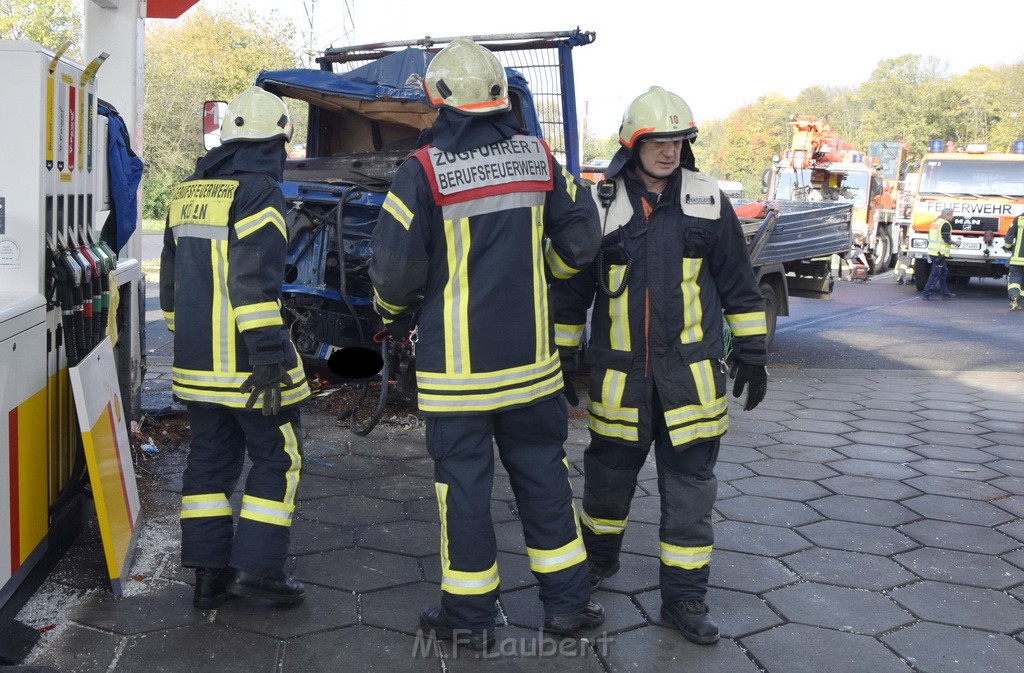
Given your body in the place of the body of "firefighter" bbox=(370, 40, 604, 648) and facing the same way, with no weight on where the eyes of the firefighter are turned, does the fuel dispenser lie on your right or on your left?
on your left

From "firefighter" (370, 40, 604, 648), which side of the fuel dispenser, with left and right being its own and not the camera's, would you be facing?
front

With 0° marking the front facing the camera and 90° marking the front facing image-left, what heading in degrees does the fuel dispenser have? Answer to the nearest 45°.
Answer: approximately 315°

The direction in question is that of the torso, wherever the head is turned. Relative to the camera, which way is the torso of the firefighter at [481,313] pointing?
away from the camera

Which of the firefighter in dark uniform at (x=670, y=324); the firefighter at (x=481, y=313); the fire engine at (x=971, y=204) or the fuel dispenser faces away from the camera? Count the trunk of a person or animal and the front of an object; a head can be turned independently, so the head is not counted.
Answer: the firefighter

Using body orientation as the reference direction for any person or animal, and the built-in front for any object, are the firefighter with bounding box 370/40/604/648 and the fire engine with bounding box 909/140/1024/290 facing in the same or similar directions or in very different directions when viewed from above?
very different directions

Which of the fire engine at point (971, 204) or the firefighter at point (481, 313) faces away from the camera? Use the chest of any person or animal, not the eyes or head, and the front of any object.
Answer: the firefighter

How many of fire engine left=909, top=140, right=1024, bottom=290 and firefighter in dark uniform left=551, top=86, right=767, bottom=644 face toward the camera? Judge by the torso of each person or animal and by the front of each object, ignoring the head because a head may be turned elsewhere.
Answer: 2

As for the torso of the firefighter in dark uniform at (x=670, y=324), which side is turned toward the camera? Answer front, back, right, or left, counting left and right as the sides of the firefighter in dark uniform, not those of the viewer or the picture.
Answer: front

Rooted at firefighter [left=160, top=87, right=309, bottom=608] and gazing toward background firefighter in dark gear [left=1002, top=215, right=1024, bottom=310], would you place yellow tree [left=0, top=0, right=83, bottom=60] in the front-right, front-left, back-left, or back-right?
front-left

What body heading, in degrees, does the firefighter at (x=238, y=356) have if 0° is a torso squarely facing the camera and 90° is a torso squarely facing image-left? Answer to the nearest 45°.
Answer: approximately 225°

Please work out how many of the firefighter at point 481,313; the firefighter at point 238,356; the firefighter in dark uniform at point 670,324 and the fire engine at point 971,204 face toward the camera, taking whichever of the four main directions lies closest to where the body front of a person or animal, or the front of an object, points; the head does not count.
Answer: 2
